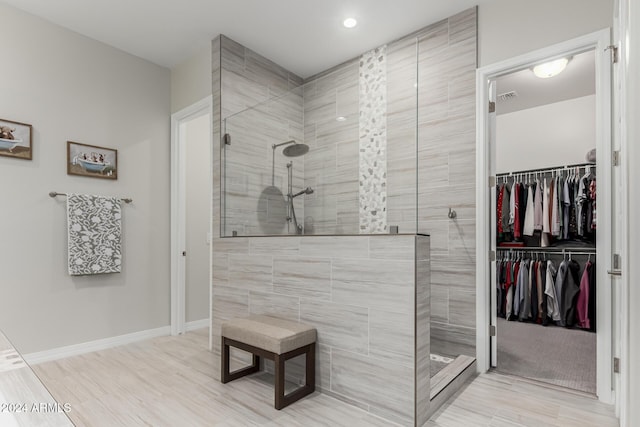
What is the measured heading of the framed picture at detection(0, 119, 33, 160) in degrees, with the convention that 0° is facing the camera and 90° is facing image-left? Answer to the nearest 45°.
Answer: approximately 315°

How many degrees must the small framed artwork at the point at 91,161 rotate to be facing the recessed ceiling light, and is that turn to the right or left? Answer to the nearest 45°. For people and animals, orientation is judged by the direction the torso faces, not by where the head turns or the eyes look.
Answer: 0° — it already faces it

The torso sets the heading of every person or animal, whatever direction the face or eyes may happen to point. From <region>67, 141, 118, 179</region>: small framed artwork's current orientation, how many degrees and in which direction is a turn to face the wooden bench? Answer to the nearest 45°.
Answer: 0° — it already faces it

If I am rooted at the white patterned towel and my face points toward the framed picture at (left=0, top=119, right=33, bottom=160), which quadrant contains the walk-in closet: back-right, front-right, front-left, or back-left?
back-left

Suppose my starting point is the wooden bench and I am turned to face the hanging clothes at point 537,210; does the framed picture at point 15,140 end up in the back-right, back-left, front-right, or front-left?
back-left

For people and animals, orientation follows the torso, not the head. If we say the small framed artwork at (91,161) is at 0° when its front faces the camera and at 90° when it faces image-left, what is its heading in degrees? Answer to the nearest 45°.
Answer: approximately 315°
